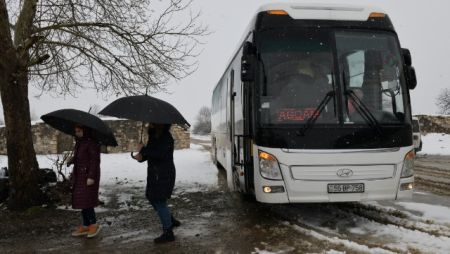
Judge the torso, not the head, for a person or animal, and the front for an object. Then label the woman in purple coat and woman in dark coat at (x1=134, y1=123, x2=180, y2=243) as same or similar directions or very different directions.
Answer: same or similar directions

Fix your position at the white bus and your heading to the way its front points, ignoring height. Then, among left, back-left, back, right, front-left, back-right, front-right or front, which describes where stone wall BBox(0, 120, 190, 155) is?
back-right

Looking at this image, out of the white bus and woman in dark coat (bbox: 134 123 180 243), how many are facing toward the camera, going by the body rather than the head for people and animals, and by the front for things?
1

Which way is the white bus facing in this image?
toward the camera

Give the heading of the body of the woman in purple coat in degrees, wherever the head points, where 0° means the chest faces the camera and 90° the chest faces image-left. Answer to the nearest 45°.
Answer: approximately 90°

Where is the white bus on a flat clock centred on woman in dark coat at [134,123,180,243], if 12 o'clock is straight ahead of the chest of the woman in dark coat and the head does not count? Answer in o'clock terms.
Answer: The white bus is roughly at 4 o'clock from the woman in dark coat.

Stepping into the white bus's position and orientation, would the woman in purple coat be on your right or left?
on your right

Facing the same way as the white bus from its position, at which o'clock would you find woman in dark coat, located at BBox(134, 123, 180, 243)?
The woman in dark coat is roughly at 2 o'clock from the white bus.

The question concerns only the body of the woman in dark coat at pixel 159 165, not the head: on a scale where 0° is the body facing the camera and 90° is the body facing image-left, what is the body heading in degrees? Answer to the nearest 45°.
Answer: approximately 90°
